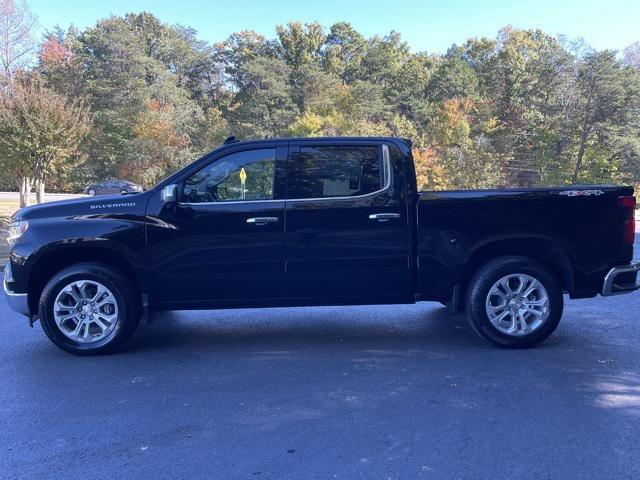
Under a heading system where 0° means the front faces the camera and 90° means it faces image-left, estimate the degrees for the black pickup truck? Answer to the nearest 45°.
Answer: approximately 90°
